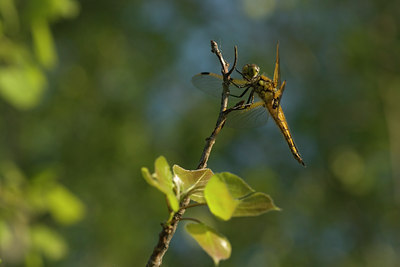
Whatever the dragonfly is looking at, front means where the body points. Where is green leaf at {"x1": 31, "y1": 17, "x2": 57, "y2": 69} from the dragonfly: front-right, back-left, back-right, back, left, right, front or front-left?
front-right

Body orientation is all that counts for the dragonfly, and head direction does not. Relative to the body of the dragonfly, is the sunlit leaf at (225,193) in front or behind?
in front

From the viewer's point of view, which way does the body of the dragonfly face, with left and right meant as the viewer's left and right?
facing the viewer and to the left of the viewer

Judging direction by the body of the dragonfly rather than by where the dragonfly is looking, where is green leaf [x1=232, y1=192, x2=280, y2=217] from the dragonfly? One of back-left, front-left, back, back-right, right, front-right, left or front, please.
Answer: front-left

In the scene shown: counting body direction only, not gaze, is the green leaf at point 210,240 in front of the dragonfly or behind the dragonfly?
in front
